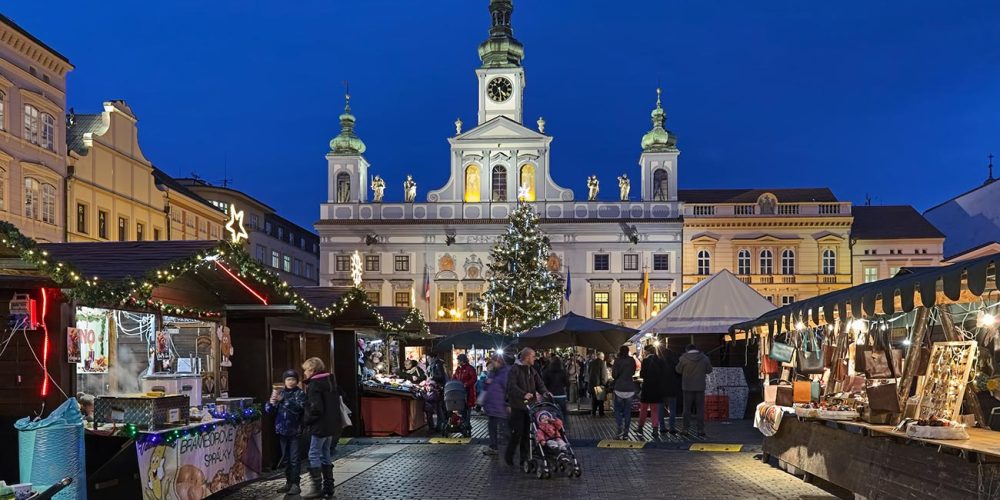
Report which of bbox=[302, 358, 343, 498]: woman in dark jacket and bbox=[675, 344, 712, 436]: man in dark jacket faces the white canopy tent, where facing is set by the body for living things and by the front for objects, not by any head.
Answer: bbox=[675, 344, 712, 436]: man in dark jacket

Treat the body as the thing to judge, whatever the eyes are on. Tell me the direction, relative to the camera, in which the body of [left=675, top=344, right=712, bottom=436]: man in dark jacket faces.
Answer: away from the camera

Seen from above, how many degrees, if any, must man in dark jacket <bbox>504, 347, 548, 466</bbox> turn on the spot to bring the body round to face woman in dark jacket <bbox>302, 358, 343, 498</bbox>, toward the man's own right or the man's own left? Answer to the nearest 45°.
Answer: approximately 90° to the man's own right

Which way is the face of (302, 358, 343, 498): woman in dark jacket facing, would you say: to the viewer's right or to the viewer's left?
to the viewer's left

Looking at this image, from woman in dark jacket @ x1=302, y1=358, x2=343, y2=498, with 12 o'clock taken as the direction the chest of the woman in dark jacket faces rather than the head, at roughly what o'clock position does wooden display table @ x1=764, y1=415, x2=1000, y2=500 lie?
The wooden display table is roughly at 7 o'clock from the woman in dark jacket.

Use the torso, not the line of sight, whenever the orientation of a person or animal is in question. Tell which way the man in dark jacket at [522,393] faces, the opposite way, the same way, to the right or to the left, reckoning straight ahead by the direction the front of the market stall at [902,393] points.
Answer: to the left

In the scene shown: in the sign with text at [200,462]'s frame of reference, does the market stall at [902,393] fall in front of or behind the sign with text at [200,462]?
in front

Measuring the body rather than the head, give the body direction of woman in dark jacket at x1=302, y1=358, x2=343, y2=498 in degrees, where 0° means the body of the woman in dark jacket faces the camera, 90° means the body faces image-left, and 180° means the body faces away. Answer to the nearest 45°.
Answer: approximately 90°

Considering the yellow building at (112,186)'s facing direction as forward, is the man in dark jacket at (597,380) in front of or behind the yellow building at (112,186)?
in front

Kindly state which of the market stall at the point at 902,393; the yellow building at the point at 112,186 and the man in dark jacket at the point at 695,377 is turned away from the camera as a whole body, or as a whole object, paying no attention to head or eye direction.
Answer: the man in dark jacket

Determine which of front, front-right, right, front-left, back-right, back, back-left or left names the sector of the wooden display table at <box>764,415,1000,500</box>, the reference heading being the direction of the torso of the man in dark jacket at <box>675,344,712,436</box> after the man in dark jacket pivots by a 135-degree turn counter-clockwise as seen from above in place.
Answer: front-left
